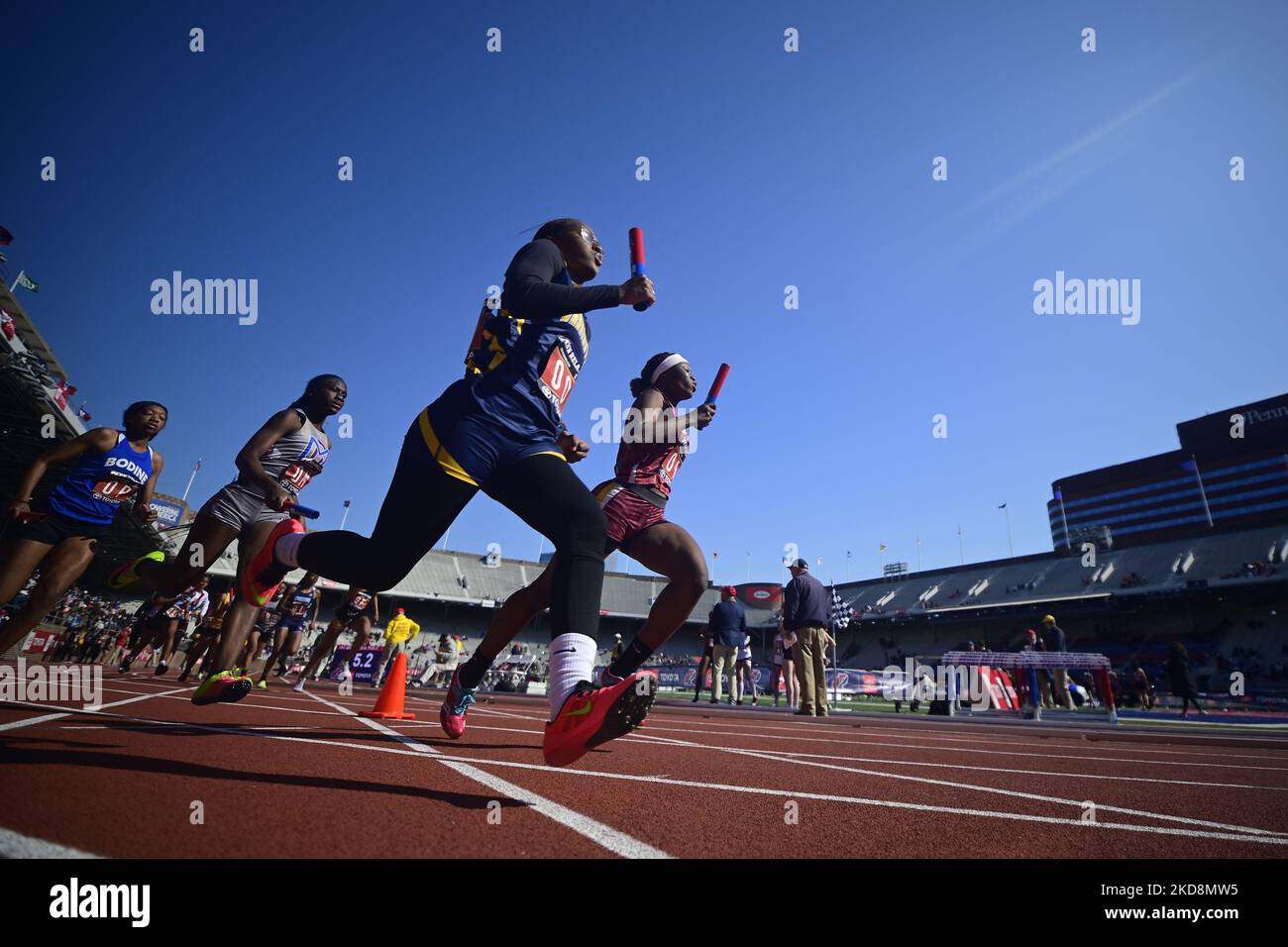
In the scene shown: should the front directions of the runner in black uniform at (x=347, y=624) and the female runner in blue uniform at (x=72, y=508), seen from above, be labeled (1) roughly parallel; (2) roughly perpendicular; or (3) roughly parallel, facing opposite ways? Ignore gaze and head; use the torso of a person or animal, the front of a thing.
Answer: roughly parallel

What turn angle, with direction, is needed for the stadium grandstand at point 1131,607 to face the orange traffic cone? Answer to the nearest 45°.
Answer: approximately 45° to its left

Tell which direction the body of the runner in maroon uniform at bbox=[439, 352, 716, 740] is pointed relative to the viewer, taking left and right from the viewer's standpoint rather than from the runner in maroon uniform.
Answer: facing to the right of the viewer

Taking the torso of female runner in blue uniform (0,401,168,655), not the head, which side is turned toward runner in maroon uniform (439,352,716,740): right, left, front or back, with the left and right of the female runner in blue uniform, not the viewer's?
front

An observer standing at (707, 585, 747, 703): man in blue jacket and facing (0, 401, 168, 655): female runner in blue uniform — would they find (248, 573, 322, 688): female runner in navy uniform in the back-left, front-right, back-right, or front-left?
front-right

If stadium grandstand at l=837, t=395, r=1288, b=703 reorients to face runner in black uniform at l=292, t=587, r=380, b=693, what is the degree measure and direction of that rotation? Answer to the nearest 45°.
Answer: approximately 45° to its left

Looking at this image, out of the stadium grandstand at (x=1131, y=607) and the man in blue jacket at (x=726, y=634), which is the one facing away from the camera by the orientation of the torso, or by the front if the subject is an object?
the man in blue jacket

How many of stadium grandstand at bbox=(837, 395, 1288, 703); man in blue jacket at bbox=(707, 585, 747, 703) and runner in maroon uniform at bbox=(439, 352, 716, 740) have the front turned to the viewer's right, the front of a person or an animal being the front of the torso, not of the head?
1

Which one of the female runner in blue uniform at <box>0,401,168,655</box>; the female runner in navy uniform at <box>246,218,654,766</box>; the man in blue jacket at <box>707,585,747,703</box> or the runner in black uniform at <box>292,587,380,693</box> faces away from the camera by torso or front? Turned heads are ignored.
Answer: the man in blue jacket

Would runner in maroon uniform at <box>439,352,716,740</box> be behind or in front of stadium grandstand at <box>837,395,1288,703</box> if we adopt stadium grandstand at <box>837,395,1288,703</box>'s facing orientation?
in front

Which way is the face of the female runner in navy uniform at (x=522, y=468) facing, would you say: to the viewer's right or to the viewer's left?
to the viewer's right

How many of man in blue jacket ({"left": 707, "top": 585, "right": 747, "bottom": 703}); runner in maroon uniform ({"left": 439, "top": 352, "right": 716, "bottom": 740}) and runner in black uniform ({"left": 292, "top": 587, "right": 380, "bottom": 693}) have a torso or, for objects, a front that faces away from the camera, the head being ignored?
1
